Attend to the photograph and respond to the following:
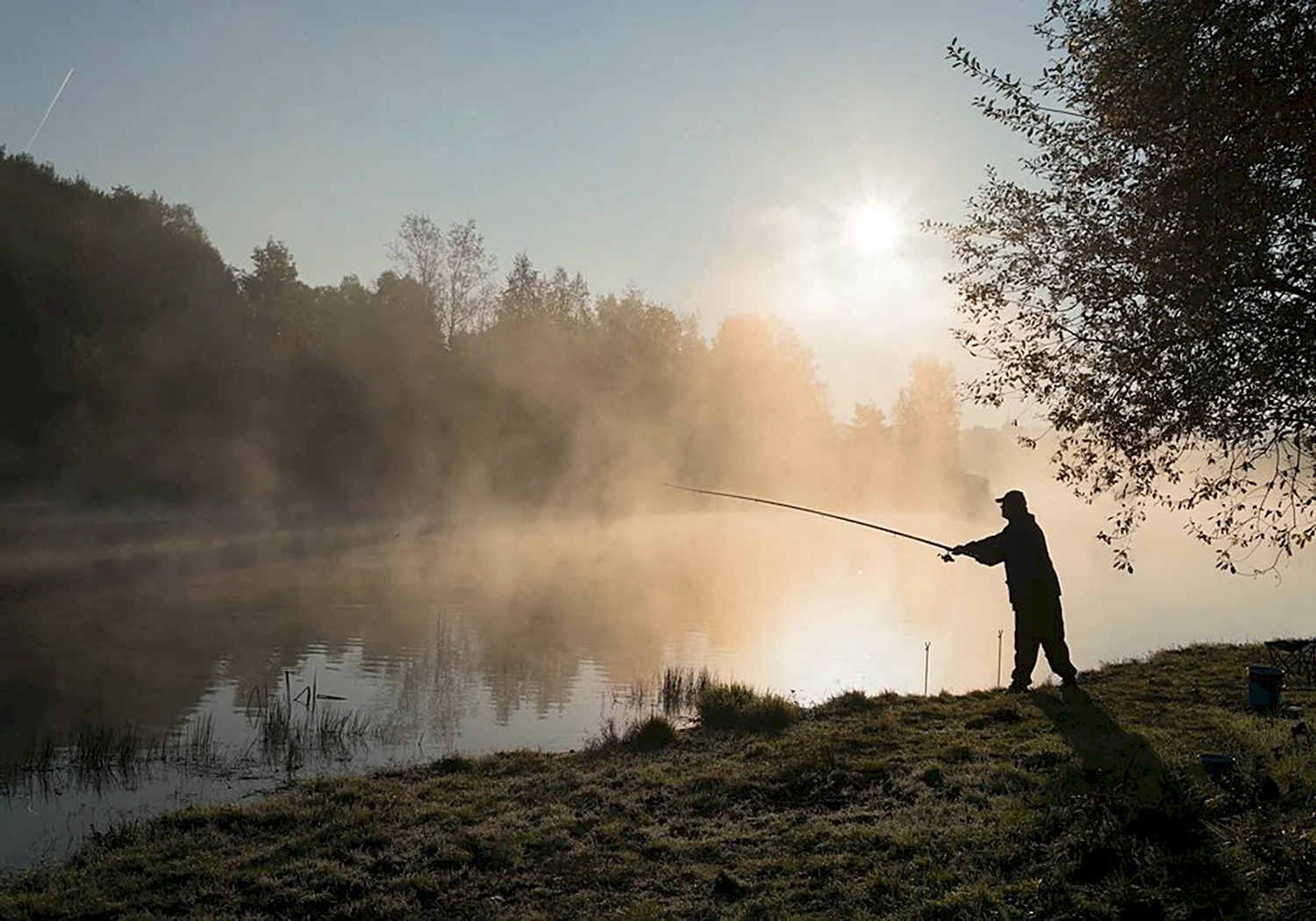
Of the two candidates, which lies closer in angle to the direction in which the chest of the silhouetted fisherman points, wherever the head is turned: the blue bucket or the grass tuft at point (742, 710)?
the grass tuft

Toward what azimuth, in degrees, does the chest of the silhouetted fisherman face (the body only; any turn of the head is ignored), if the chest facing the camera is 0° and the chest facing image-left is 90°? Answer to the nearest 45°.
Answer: approximately 90°

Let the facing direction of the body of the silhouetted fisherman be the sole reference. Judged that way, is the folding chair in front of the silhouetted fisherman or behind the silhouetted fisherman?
behind

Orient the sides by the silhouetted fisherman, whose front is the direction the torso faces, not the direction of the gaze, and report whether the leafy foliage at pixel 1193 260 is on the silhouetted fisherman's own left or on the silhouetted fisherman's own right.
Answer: on the silhouetted fisherman's own left

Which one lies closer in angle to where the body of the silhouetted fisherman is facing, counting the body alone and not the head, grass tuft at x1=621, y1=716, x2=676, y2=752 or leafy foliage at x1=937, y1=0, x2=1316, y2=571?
the grass tuft

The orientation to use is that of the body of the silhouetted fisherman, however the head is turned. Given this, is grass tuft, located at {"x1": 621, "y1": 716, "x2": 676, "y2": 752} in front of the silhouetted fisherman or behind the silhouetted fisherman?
in front

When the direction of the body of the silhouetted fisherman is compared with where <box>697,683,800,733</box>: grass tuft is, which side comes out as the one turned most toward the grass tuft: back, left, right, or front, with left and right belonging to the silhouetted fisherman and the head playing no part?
front

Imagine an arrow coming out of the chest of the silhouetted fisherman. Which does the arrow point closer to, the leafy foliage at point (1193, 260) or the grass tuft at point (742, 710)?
the grass tuft

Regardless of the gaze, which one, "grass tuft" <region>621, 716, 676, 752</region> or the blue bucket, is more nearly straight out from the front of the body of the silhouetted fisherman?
the grass tuft

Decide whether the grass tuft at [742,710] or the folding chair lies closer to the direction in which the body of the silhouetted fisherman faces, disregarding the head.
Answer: the grass tuft

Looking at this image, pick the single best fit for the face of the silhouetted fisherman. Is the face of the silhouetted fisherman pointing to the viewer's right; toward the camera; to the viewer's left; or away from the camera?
to the viewer's left
